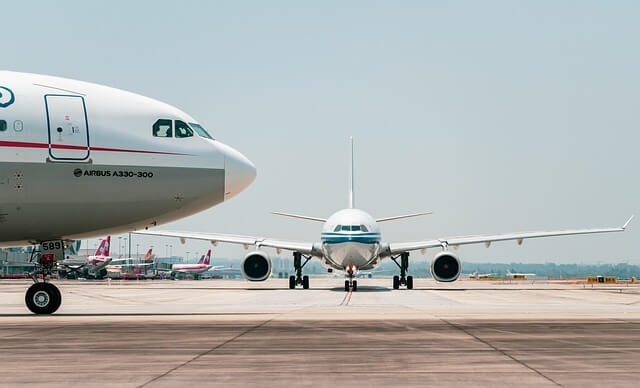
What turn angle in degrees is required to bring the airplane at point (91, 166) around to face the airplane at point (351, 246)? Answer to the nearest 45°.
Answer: approximately 45° to its left

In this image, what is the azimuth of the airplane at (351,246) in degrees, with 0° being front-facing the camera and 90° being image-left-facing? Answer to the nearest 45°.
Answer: approximately 0°

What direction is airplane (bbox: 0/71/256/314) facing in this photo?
to the viewer's right

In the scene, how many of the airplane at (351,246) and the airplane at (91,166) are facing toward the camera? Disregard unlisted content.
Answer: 1

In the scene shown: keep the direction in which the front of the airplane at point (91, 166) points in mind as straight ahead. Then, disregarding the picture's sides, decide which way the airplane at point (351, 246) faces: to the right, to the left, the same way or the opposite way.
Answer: to the right

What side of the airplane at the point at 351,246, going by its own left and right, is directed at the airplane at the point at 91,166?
front
